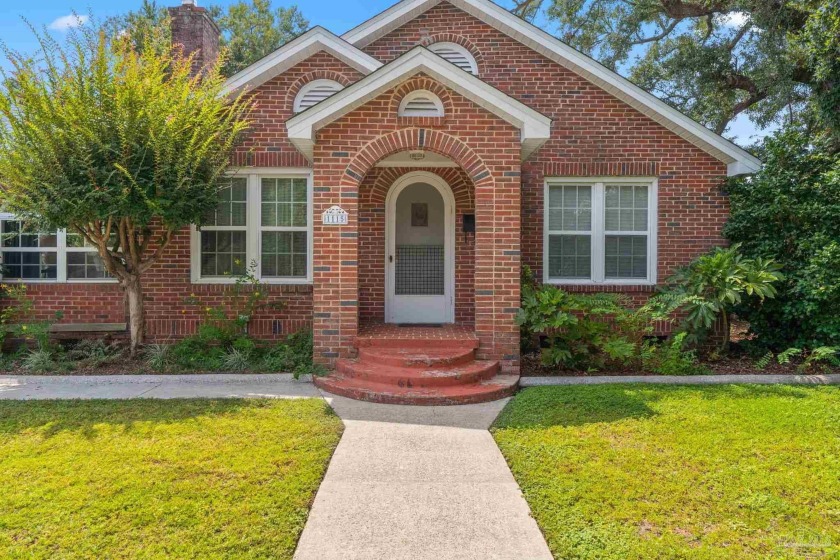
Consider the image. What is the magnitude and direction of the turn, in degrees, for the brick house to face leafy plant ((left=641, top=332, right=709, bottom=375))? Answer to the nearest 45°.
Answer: approximately 45° to its left

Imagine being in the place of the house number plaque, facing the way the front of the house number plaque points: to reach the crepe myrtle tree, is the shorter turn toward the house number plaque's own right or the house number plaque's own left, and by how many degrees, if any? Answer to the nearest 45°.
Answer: approximately 90° to the house number plaque's own right

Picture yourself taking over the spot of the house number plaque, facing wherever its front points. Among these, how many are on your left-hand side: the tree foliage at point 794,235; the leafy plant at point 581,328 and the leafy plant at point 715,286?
3

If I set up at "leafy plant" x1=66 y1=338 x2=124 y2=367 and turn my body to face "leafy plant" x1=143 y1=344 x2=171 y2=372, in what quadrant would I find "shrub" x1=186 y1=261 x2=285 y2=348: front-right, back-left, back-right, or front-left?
front-left

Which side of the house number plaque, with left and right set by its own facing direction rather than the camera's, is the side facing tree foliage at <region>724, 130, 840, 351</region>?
left

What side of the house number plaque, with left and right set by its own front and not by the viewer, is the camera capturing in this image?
front

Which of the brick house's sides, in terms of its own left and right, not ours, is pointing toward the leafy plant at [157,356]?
right

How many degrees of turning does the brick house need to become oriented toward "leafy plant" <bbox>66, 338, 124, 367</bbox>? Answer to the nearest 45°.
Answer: approximately 90° to its right
